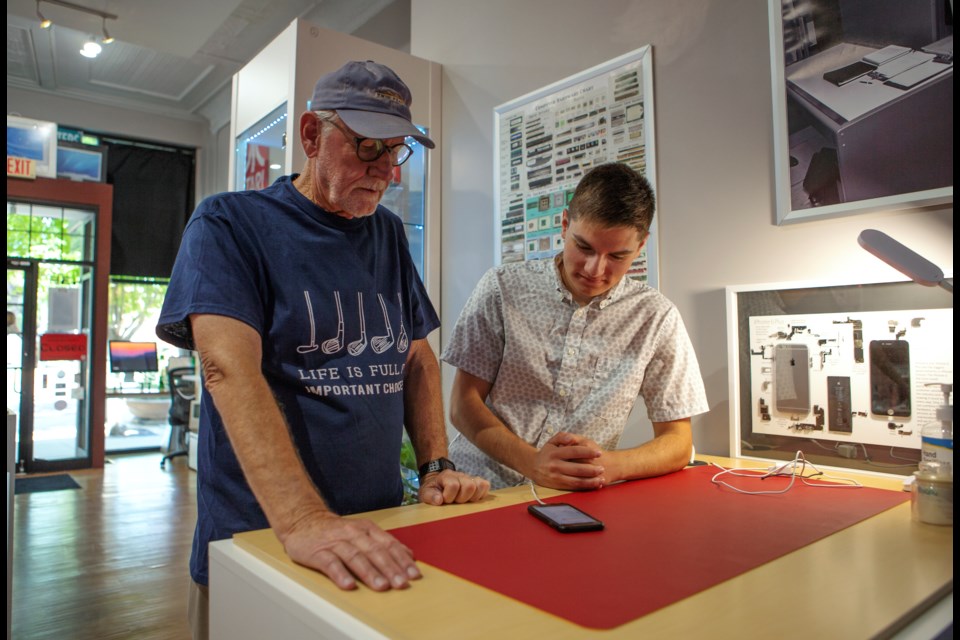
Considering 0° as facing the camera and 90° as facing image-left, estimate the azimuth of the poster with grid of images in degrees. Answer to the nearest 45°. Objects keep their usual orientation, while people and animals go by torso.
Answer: approximately 45°

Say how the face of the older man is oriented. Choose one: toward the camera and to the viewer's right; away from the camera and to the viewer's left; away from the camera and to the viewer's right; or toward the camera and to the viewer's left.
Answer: toward the camera and to the viewer's right

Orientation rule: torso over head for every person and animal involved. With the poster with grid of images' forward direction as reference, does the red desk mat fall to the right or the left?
on its left

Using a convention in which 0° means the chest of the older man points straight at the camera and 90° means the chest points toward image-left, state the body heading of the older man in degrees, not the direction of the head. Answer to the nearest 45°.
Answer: approximately 315°

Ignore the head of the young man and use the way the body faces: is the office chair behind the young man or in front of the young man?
behind

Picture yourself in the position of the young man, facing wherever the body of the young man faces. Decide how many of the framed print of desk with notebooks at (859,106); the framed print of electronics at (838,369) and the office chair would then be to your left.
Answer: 2

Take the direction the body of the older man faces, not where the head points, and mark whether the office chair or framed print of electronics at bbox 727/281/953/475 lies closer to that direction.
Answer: the framed print of electronics

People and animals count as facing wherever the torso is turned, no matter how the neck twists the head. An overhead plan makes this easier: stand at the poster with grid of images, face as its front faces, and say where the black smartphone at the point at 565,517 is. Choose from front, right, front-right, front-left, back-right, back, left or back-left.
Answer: front-left

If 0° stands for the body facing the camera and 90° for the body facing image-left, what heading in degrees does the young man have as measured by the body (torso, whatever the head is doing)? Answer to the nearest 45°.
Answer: approximately 0°

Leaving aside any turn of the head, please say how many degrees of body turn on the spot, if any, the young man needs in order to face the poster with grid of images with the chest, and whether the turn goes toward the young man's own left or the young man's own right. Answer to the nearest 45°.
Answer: approximately 180°
